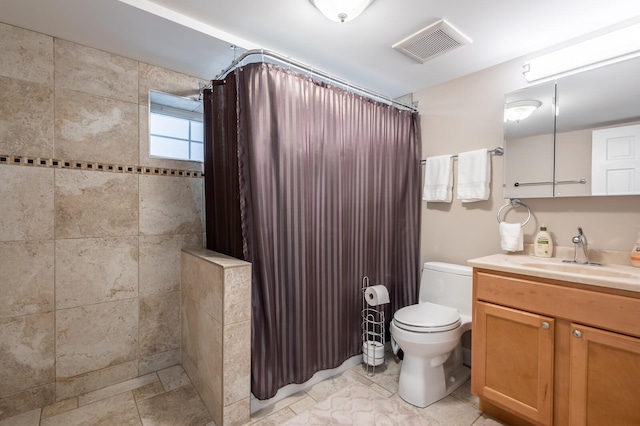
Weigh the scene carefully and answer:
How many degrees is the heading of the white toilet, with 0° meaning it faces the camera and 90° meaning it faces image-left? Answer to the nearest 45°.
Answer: approximately 45°

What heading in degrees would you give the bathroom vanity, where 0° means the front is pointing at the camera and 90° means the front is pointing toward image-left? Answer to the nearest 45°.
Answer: approximately 45°

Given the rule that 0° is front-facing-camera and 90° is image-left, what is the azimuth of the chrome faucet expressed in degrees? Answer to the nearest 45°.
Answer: approximately 45°

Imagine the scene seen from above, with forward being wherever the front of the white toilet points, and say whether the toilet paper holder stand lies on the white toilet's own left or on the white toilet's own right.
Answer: on the white toilet's own right

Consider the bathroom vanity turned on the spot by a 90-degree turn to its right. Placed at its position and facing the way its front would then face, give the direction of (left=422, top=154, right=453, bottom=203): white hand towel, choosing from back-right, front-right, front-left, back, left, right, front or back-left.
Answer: front

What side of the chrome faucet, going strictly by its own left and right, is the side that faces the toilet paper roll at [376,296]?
right

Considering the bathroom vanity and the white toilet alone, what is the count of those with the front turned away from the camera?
0

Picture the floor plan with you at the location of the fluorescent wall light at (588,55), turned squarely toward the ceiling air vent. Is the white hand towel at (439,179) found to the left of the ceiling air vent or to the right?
right
